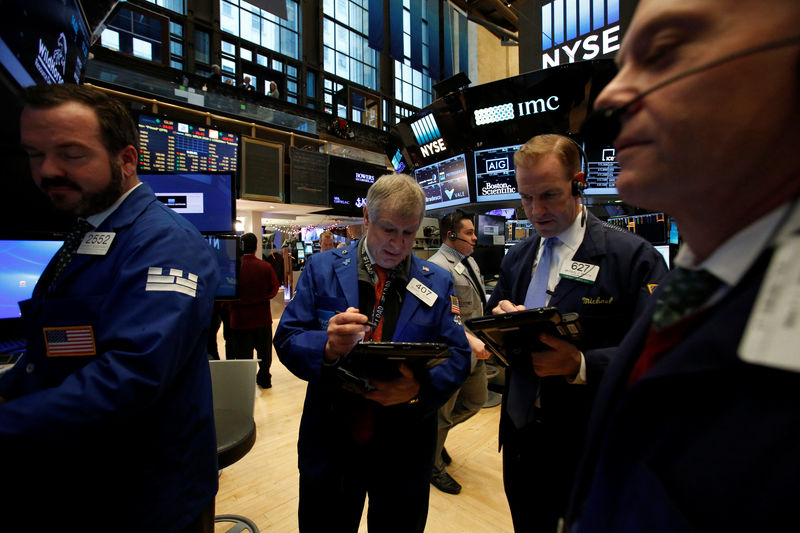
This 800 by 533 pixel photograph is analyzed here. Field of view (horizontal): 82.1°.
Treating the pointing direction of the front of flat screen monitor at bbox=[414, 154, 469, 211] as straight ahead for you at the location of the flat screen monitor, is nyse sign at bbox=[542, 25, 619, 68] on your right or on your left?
on your left

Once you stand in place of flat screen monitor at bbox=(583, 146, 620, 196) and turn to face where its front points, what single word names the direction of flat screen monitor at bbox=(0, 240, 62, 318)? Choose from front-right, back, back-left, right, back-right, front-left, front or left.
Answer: front-right

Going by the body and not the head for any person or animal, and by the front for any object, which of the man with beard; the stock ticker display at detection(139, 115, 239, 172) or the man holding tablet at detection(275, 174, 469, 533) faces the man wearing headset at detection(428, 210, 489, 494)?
the stock ticker display

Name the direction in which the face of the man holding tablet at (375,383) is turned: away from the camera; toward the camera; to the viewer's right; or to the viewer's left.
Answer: toward the camera

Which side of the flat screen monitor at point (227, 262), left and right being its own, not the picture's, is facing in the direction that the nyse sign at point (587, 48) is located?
left

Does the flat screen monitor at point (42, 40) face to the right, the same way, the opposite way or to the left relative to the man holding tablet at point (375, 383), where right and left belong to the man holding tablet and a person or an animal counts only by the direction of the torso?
to the left

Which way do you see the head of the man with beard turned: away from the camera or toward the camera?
toward the camera

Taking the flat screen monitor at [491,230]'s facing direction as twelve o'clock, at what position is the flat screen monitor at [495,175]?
the flat screen monitor at [495,175] is roughly at 12 o'clock from the flat screen monitor at [491,230].

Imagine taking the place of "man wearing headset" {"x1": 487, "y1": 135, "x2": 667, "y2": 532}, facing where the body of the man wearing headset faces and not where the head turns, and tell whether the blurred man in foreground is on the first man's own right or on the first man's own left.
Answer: on the first man's own left

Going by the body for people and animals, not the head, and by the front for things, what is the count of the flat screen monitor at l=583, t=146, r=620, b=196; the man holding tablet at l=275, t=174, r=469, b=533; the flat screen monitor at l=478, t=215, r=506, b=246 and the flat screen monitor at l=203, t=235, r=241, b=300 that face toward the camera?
4

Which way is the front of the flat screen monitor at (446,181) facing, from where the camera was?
facing the viewer and to the left of the viewer

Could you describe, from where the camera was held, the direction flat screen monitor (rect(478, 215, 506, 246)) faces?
facing the viewer

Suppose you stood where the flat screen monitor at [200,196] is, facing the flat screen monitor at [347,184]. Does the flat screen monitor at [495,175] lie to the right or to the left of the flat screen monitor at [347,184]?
right
